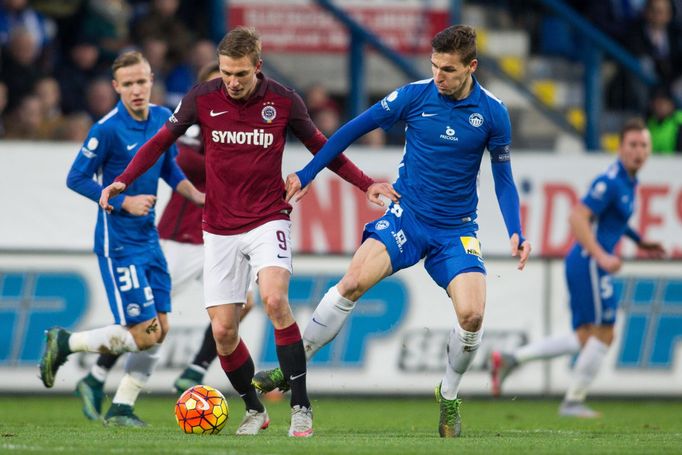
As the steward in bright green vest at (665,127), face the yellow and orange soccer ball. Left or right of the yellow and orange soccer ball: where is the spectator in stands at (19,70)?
right

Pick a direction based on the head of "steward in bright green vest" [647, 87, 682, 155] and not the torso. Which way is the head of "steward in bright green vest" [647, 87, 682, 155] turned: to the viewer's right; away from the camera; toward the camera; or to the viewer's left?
toward the camera

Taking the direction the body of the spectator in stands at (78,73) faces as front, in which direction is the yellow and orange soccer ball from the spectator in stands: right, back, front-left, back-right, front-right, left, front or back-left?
front

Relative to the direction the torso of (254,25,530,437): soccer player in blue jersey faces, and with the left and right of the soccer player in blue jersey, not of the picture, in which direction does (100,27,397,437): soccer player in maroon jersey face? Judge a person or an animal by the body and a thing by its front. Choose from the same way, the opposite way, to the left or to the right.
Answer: the same way

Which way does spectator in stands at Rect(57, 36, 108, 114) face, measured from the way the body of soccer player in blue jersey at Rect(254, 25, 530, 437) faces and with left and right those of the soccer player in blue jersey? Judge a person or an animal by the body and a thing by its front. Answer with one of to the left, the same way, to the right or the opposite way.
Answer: the same way

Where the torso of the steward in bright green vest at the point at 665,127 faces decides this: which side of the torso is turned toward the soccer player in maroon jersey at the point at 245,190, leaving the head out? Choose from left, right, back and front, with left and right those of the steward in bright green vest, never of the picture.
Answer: front

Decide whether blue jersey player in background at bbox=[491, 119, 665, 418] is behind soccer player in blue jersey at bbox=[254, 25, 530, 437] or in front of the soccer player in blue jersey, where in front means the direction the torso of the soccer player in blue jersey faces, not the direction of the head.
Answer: behind

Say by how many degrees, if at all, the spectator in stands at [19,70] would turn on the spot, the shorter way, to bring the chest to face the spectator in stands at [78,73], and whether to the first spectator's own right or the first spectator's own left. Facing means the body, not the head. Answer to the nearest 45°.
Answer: approximately 135° to the first spectator's own left

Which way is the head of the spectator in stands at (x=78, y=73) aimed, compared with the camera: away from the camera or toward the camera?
toward the camera

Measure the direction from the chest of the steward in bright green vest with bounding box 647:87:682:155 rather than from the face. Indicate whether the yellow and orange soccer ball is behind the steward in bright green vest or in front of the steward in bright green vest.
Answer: in front

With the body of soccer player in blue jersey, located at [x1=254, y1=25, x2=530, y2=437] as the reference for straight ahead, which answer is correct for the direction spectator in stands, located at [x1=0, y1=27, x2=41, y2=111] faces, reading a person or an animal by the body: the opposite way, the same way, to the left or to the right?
the same way

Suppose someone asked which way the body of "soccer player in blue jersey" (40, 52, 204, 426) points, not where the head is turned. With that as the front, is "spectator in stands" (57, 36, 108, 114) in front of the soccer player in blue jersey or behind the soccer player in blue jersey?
behind

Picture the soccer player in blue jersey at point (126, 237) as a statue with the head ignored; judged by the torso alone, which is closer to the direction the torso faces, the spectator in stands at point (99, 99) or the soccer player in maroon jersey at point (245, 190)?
the soccer player in maroon jersey

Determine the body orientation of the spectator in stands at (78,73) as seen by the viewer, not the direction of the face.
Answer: toward the camera

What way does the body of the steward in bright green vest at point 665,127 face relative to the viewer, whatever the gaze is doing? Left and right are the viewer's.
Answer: facing the viewer

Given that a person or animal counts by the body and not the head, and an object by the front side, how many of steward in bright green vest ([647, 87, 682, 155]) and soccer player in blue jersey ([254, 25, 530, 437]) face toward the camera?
2

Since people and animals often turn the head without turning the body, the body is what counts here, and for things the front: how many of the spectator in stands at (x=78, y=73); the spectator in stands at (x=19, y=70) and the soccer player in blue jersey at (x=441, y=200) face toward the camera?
3

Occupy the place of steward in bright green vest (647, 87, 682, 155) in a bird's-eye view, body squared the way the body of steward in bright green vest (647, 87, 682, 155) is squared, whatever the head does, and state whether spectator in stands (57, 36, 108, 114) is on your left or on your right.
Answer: on your right

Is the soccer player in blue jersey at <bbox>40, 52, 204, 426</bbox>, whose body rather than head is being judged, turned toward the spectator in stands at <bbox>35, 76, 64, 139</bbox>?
no

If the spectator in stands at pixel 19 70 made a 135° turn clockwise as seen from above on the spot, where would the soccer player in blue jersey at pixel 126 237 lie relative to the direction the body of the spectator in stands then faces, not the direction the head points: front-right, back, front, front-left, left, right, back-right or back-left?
back-left

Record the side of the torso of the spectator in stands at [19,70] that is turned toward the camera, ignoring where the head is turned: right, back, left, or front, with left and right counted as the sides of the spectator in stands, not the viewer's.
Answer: front

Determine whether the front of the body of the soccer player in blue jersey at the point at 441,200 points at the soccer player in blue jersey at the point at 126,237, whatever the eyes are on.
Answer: no
